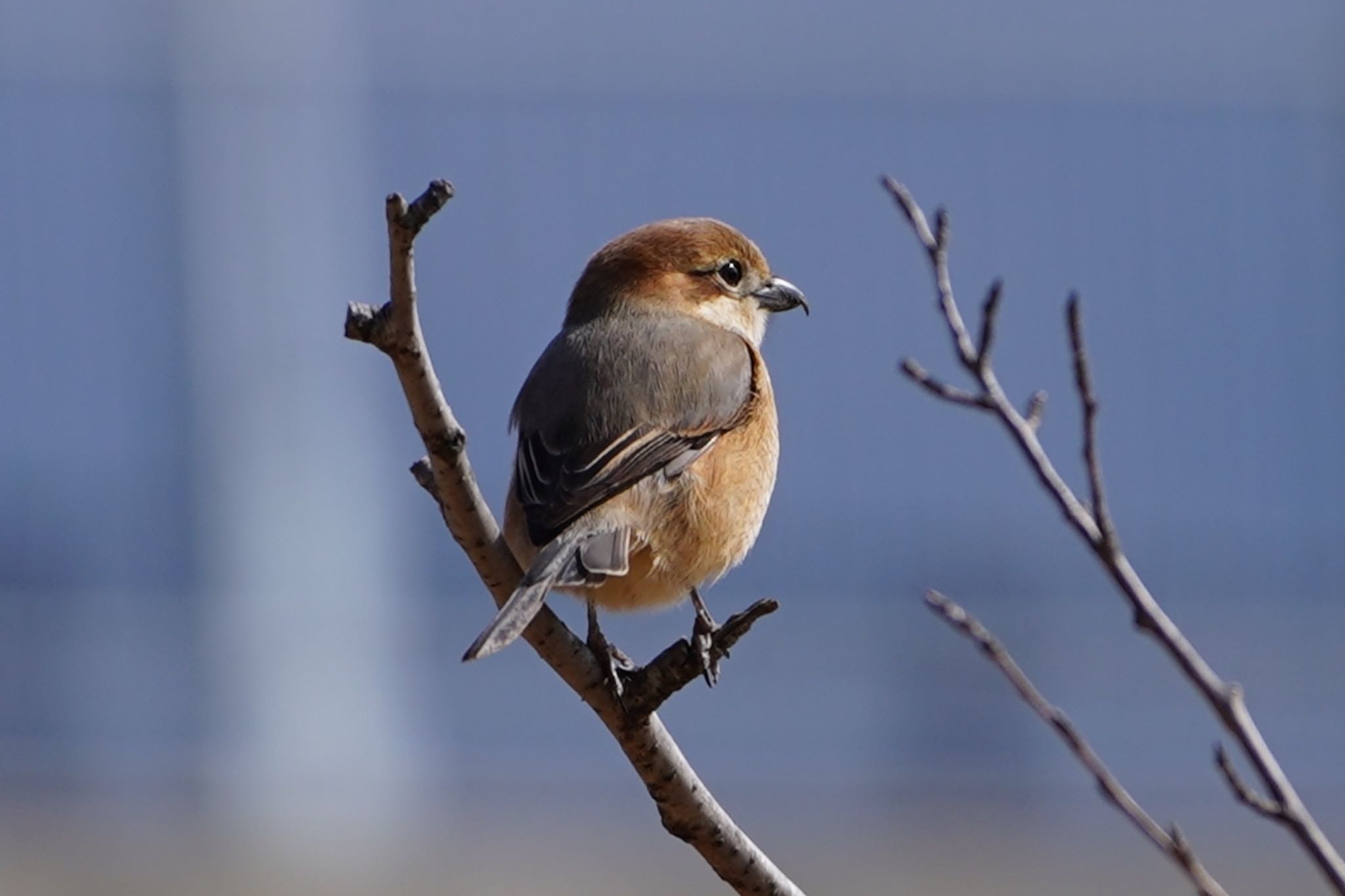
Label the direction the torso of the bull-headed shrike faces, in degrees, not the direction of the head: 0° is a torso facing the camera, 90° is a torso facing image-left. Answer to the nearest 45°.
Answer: approximately 225°

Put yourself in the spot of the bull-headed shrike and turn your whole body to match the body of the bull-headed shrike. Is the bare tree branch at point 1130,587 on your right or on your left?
on your right

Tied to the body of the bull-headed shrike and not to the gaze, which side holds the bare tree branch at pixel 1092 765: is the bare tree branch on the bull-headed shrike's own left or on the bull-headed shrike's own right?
on the bull-headed shrike's own right
